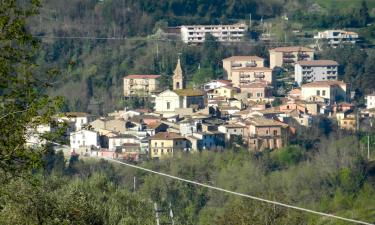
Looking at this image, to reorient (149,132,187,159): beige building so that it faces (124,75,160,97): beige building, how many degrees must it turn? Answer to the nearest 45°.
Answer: approximately 180°

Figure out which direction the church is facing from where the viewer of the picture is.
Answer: facing the viewer and to the left of the viewer

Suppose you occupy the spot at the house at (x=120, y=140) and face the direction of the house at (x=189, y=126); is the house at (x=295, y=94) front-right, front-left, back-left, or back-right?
front-left

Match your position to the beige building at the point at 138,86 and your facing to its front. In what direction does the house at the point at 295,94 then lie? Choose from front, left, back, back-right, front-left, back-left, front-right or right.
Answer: left

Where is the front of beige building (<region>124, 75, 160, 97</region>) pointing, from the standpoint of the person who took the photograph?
facing the viewer

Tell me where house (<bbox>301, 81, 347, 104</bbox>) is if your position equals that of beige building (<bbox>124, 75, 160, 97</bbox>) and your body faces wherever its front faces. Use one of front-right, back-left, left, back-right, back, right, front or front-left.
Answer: left

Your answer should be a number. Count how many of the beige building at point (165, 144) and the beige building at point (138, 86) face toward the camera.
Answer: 2

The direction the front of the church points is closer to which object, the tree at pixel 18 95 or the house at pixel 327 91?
the tree

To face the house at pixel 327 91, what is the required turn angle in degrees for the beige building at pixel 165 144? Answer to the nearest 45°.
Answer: approximately 135° to its left

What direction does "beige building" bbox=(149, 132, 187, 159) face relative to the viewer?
toward the camera

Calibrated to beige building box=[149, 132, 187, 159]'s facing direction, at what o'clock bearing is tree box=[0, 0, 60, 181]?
The tree is roughly at 12 o'clock from the beige building.
